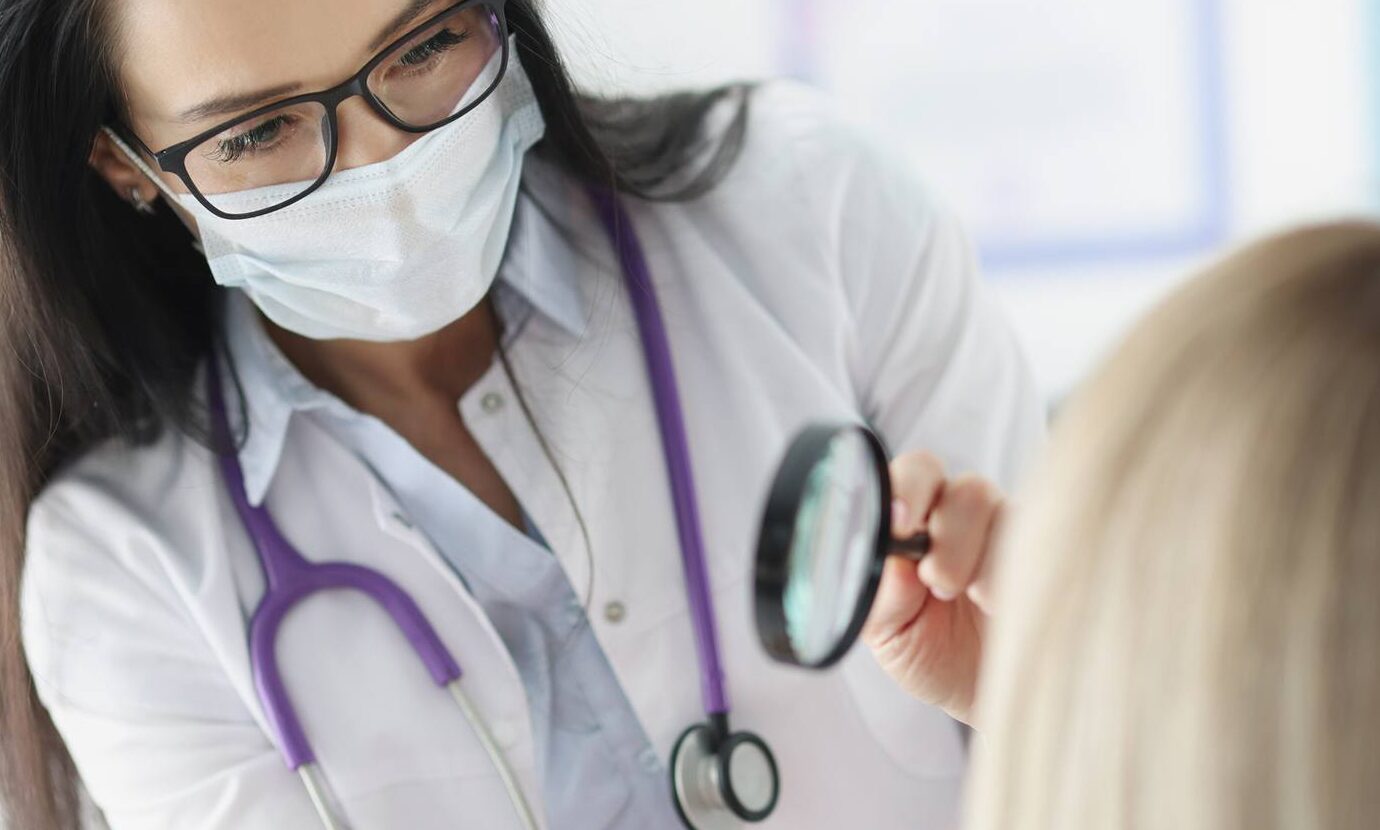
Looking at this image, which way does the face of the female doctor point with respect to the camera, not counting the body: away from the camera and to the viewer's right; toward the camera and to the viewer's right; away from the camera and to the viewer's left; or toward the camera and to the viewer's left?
toward the camera and to the viewer's right

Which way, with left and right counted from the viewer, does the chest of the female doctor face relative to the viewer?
facing the viewer
